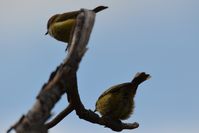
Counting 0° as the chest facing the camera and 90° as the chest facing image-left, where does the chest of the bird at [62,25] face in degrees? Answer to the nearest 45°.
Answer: approximately 90°

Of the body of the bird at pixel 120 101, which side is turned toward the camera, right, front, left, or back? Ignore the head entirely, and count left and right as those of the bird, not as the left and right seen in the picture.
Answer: left

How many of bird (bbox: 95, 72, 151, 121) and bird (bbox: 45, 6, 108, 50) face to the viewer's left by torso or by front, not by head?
2
